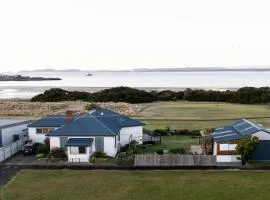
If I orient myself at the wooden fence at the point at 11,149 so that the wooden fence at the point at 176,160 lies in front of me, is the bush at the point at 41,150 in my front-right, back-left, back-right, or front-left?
front-left

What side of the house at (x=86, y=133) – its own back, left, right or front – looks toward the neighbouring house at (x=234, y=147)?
left

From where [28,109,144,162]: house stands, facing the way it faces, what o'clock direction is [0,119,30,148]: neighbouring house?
The neighbouring house is roughly at 4 o'clock from the house.

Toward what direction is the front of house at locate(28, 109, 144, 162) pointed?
toward the camera

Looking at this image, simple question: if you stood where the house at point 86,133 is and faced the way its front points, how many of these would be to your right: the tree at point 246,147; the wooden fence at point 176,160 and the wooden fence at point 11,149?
1

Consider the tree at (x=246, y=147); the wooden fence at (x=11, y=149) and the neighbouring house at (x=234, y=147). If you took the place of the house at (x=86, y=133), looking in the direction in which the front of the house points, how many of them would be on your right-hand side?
1

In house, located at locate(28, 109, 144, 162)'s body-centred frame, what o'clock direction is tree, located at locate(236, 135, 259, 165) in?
The tree is roughly at 10 o'clock from the house.

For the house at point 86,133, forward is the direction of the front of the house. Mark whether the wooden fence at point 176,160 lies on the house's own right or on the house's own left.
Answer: on the house's own left

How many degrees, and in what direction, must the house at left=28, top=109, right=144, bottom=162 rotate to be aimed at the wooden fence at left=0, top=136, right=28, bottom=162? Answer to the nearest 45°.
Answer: approximately 90° to its right

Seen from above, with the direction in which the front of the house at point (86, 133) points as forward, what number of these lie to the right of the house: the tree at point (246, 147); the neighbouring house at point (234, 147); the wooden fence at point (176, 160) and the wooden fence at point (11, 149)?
1
